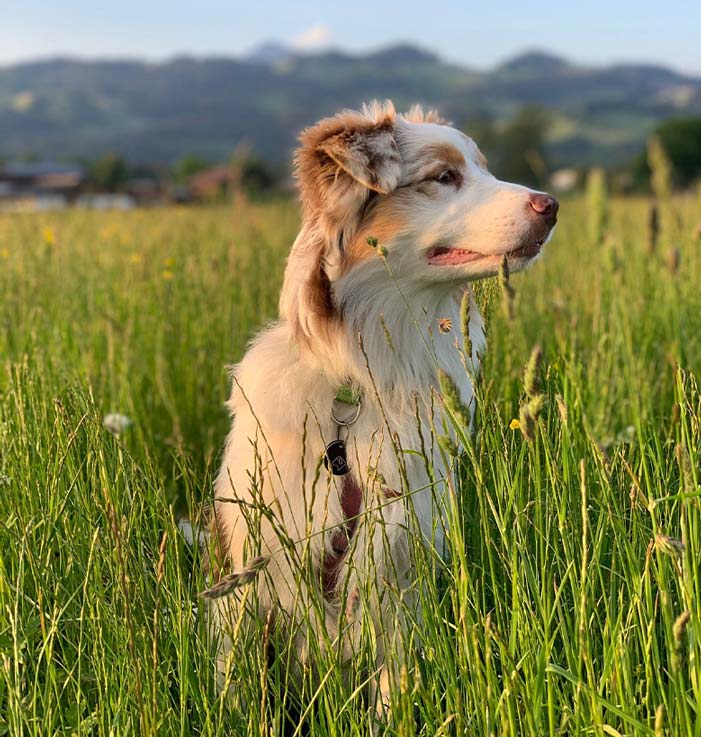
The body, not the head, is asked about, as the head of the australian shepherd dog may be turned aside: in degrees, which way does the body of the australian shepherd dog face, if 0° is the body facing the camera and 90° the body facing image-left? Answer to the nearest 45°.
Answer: approximately 315°
